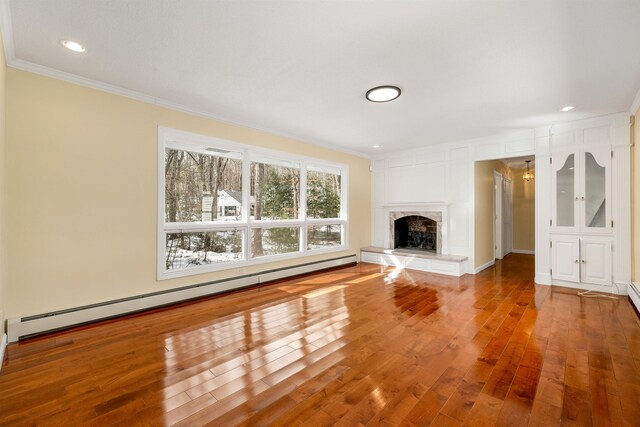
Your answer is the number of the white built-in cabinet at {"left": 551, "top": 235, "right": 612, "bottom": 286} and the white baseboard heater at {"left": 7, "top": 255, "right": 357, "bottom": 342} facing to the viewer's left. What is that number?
0

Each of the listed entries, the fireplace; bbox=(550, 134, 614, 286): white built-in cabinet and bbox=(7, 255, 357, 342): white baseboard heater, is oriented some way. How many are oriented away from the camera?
0

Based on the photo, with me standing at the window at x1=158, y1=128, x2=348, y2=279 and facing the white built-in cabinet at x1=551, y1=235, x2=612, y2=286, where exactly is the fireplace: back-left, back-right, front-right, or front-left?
front-left

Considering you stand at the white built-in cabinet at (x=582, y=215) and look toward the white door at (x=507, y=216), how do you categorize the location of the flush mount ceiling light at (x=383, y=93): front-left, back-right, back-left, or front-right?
back-left

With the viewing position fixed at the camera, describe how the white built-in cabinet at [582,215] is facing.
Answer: facing the viewer

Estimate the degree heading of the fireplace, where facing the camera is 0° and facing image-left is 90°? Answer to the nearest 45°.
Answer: approximately 45°

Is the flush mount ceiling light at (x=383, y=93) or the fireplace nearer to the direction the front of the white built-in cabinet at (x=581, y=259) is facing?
the flush mount ceiling light

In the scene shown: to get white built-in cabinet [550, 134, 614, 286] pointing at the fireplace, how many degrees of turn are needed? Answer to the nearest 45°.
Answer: approximately 90° to its right

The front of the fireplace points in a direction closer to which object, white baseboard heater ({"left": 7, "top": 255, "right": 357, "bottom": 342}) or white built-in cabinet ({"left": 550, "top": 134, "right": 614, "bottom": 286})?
the white baseboard heater

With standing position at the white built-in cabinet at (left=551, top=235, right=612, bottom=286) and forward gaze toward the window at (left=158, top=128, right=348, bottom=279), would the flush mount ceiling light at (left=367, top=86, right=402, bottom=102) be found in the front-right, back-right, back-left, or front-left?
front-left

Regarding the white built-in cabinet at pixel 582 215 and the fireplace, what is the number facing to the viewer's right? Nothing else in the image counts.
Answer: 0

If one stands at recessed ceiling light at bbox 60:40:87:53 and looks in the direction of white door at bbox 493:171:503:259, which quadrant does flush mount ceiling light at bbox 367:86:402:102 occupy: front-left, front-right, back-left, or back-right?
front-right
